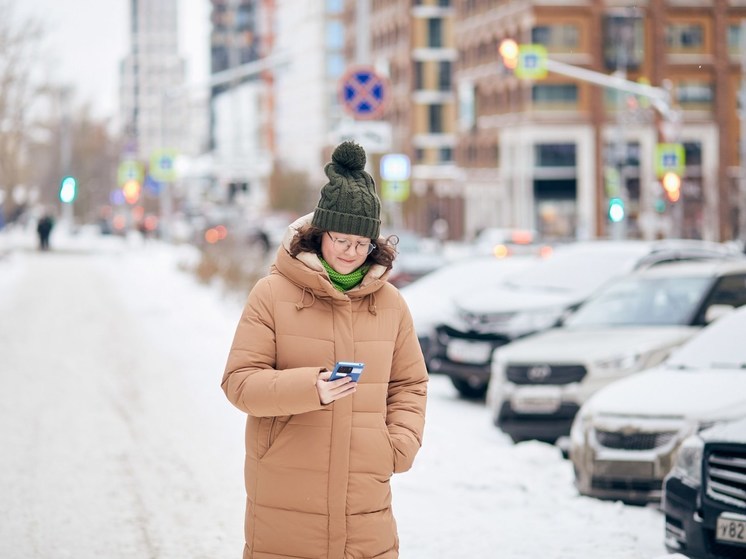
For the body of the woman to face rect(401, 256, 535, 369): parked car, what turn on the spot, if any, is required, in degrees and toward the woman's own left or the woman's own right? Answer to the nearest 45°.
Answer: approximately 180°

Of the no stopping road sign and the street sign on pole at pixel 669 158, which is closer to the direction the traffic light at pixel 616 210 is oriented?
the no stopping road sign

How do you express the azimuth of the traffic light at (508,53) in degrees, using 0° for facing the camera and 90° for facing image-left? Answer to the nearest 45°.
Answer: approximately 0°

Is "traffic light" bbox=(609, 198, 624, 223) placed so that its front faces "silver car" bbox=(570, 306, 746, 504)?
yes

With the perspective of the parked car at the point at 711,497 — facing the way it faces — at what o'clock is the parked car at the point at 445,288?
the parked car at the point at 445,288 is roughly at 4 o'clock from the parked car at the point at 711,497.

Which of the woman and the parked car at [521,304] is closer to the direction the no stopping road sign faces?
the woman

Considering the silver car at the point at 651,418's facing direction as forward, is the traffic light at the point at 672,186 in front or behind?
behind

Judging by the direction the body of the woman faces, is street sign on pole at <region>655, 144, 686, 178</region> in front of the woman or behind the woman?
behind

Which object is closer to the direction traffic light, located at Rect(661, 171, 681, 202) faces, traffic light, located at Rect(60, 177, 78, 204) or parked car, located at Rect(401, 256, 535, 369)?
the parked car

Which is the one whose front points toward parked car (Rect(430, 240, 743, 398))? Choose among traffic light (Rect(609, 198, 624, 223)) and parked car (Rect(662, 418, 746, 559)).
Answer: the traffic light

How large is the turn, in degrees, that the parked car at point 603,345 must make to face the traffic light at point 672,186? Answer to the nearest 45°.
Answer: approximately 135° to its right
